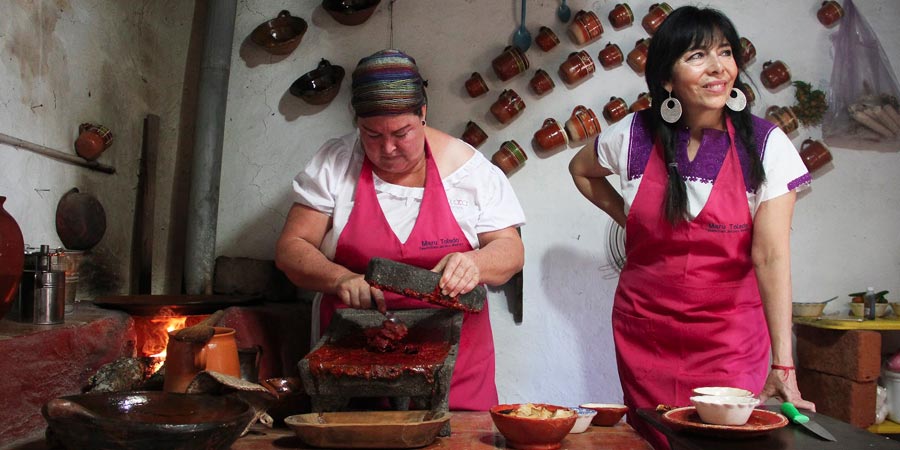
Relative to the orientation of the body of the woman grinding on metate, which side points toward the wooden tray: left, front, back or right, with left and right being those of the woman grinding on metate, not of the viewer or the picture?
front

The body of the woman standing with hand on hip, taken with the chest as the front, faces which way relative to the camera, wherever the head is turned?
toward the camera

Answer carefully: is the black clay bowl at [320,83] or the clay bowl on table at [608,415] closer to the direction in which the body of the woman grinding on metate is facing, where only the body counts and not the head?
the clay bowl on table

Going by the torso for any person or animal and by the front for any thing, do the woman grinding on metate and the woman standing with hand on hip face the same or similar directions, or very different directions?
same or similar directions

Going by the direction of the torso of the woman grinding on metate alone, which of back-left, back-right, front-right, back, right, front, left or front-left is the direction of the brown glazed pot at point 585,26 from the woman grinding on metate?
back-left

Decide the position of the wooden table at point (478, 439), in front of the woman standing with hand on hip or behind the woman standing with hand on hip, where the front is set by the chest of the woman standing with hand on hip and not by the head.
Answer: in front

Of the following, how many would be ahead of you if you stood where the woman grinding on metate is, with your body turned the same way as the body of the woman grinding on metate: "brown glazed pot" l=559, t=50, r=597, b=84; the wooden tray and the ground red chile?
2

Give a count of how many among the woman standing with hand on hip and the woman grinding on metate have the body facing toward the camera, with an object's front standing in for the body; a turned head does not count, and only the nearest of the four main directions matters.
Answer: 2

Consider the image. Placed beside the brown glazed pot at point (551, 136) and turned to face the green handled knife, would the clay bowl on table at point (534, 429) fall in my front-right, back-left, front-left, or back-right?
front-right

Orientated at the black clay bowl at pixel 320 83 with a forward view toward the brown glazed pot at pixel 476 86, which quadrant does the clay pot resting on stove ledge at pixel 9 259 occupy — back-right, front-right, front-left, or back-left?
back-right

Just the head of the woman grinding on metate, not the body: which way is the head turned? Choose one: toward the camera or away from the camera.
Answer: toward the camera

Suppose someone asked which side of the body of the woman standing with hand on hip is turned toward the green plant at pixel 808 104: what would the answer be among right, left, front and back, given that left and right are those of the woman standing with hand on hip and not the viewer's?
back

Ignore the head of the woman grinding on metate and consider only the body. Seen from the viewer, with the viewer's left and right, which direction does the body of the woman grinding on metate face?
facing the viewer

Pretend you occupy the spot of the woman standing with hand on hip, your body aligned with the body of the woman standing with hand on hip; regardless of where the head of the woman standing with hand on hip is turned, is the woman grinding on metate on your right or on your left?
on your right

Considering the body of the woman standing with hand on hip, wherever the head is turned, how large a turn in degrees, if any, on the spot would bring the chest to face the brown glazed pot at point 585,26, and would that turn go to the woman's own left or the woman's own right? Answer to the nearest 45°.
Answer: approximately 135° to the woman's own right

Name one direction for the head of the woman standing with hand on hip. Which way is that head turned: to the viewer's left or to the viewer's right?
to the viewer's right
